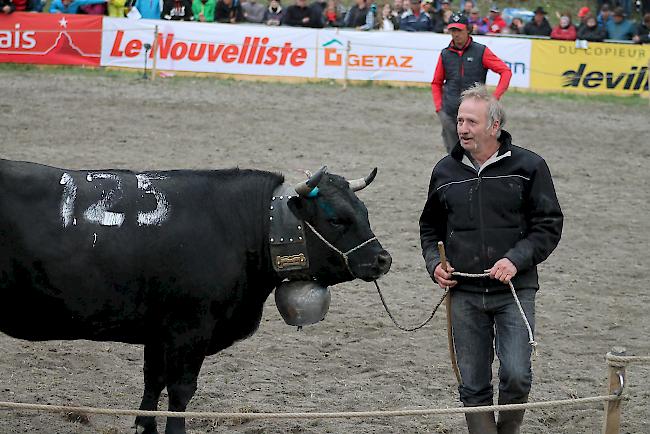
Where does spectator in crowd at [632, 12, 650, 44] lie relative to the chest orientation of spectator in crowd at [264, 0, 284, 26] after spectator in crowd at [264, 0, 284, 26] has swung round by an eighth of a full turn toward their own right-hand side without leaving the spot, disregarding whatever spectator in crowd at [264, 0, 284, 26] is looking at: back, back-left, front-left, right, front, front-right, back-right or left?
back-left

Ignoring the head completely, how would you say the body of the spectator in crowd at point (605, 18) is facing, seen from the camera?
toward the camera

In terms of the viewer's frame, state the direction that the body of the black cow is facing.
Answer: to the viewer's right

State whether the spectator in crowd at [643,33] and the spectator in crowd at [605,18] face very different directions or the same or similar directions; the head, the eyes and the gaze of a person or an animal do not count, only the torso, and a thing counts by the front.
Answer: same or similar directions

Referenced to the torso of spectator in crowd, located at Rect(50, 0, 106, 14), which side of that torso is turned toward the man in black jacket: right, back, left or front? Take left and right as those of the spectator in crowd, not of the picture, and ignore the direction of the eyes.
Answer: front

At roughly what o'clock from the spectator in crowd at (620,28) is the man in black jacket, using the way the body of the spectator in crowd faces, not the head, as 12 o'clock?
The man in black jacket is roughly at 12 o'clock from the spectator in crowd.

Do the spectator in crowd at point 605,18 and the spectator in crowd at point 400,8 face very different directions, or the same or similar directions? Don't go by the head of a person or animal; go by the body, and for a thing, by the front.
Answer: same or similar directions

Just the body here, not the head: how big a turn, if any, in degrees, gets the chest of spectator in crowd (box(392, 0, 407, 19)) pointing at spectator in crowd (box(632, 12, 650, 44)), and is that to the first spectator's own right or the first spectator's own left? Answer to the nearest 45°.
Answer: approximately 90° to the first spectator's own left

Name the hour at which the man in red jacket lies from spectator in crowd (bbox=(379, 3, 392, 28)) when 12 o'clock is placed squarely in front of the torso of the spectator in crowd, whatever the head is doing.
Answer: The man in red jacket is roughly at 12 o'clock from the spectator in crowd.

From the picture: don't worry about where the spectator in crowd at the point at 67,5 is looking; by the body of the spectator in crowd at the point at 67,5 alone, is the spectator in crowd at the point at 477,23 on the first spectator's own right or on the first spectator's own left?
on the first spectator's own left

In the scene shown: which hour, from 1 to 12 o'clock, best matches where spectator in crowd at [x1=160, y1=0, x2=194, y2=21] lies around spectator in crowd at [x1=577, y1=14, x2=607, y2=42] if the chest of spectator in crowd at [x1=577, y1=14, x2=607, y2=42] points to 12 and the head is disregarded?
spectator in crowd at [x1=160, y1=0, x2=194, y2=21] is roughly at 2 o'clock from spectator in crowd at [x1=577, y1=14, x2=607, y2=42].

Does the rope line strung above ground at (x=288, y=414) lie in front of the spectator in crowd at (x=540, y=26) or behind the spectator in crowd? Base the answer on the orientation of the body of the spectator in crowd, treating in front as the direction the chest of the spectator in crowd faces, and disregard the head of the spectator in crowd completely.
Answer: in front

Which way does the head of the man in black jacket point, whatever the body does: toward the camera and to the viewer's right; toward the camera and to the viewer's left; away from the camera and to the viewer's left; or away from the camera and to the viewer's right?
toward the camera and to the viewer's left

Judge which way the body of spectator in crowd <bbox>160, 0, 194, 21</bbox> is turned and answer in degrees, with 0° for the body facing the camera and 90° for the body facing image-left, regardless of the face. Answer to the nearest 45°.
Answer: approximately 0°

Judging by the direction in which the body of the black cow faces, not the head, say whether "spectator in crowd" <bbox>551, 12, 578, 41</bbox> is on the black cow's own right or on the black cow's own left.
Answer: on the black cow's own left

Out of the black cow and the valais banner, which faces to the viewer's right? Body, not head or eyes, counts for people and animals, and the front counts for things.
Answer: the black cow

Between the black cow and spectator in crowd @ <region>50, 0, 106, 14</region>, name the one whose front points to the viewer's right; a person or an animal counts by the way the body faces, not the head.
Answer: the black cow
